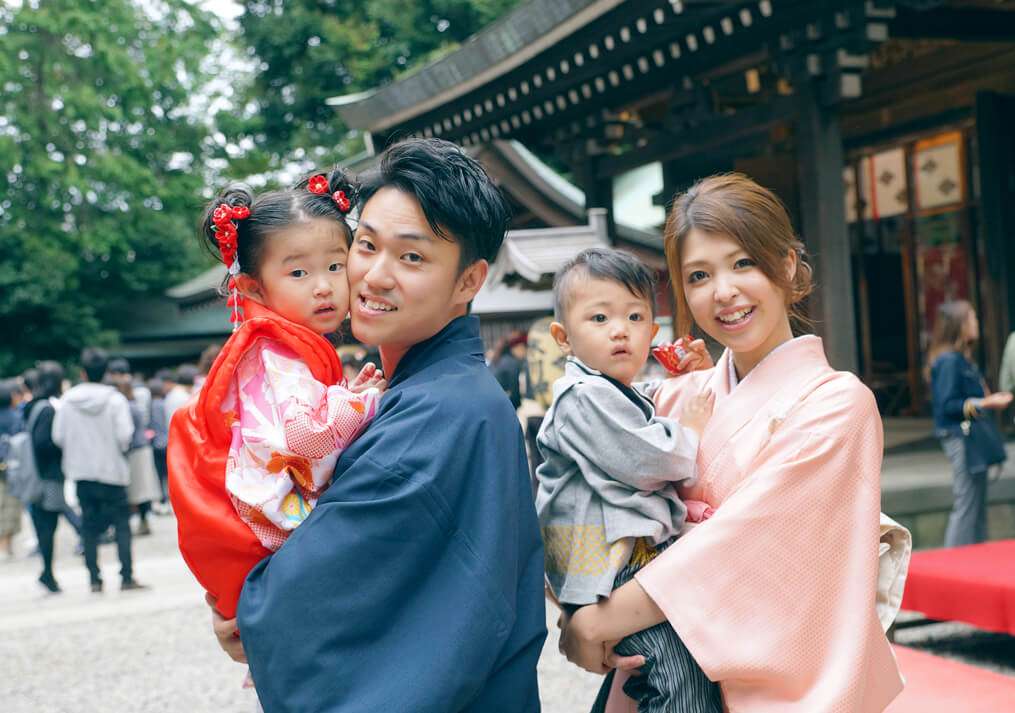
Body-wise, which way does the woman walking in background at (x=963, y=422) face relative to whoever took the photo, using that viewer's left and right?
facing to the right of the viewer

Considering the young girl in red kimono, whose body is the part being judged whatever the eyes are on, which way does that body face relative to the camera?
to the viewer's right

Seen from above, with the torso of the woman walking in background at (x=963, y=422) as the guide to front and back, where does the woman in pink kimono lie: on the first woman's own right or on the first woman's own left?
on the first woman's own right

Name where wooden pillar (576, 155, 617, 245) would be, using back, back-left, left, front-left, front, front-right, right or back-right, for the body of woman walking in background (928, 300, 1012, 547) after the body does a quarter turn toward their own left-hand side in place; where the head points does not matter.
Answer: front-left
